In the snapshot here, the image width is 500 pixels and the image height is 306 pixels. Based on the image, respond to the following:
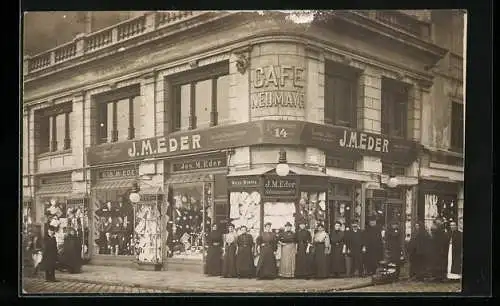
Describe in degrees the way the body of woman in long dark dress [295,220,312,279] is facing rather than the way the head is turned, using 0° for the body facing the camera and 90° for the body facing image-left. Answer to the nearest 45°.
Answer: approximately 0°

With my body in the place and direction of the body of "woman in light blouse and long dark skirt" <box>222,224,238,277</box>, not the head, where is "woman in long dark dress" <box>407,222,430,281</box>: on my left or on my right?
on my left

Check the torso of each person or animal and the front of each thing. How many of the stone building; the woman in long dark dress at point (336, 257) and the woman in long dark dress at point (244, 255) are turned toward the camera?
3

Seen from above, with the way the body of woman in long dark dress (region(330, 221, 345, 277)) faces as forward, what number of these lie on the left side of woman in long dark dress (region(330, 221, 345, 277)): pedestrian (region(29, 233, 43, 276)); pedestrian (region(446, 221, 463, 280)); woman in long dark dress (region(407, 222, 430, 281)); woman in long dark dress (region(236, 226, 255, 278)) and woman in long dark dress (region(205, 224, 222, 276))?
2

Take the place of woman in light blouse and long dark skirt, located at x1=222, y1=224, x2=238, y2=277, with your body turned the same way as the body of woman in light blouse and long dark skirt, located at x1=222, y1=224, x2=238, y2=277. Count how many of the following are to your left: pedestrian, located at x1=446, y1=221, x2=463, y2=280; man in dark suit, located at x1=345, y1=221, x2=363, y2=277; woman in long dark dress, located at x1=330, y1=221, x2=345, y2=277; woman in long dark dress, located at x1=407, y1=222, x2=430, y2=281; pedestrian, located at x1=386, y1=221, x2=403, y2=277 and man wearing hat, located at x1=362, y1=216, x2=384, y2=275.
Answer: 6

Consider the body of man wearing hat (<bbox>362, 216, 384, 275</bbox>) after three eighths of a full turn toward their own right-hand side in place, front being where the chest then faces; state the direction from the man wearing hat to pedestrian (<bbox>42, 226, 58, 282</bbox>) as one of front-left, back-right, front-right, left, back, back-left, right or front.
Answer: front-left

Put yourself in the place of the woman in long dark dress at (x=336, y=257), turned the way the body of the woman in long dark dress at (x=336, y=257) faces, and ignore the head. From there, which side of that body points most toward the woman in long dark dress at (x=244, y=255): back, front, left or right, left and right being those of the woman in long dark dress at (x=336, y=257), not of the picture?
right

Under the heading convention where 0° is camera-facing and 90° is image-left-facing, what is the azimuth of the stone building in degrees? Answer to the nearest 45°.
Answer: approximately 0°
